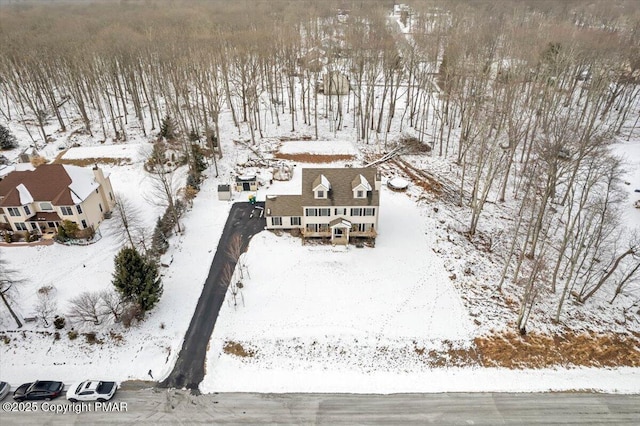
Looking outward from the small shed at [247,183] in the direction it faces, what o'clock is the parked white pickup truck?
The parked white pickup truck is roughly at 1 o'clock from the small shed.

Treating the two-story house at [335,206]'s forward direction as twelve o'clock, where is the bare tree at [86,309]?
The bare tree is roughly at 2 o'clock from the two-story house.

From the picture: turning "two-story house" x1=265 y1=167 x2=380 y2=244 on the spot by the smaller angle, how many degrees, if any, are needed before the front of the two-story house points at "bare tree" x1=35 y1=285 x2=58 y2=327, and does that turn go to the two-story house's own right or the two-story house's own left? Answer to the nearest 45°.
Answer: approximately 45° to the two-story house's own right

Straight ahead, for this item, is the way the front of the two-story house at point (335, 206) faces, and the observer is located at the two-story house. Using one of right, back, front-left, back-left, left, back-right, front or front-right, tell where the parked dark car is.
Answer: front-right

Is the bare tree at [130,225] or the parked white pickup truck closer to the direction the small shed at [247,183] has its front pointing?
the parked white pickup truck

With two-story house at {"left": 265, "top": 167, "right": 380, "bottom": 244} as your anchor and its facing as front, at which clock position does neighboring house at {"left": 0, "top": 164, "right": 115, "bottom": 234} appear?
The neighboring house is roughly at 3 o'clock from the two-story house.

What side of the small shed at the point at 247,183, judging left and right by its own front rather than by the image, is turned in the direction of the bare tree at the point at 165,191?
right

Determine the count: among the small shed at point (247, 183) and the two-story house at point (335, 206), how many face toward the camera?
2

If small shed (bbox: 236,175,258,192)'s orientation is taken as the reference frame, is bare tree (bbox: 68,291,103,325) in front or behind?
in front

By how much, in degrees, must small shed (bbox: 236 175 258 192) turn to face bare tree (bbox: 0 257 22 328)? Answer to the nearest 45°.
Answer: approximately 45° to its right

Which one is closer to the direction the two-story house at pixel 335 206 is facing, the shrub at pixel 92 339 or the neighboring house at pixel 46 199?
the shrub

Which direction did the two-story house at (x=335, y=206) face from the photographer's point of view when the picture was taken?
facing the viewer

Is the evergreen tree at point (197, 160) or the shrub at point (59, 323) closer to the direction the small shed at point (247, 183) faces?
the shrub

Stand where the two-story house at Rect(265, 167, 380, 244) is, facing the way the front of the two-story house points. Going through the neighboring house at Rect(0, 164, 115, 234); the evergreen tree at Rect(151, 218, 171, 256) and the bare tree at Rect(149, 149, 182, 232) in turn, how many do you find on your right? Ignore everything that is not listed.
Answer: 3

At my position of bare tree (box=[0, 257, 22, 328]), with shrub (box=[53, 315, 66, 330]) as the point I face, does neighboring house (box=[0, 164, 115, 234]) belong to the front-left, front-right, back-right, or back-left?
back-left

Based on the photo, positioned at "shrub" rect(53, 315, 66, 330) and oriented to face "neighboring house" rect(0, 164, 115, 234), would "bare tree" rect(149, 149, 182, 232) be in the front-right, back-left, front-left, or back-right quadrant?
front-right
